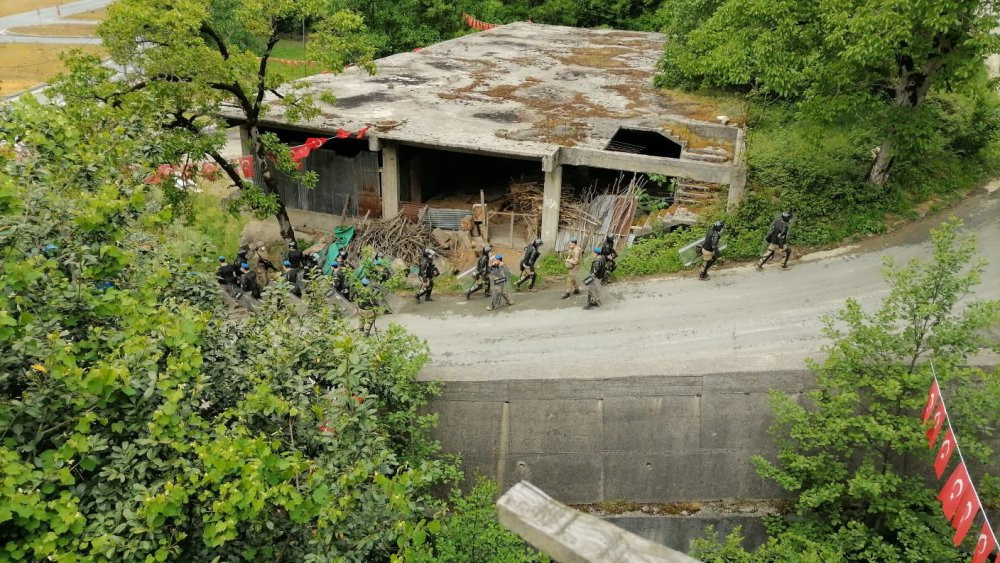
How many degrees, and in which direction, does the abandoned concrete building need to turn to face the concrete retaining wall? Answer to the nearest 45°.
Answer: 0° — it already faces it

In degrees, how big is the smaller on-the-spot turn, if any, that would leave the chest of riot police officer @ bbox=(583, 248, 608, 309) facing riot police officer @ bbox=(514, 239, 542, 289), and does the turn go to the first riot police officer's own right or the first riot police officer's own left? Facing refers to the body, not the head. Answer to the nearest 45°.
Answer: approximately 45° to the first riot police officer's own right

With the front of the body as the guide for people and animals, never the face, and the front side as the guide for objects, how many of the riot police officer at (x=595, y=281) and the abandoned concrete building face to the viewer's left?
1

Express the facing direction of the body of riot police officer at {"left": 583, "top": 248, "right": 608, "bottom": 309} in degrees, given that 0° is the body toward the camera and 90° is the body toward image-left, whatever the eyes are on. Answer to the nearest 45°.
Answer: approximately 90°

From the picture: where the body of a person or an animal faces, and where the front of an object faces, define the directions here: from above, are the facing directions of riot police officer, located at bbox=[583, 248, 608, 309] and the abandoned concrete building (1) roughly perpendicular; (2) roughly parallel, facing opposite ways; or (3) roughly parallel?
roughly perpendicular

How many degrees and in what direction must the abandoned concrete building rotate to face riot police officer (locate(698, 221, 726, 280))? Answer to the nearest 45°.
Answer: approximately 45° to its left

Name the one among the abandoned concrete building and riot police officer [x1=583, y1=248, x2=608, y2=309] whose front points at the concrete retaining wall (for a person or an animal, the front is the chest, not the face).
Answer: the abandoned concrete building

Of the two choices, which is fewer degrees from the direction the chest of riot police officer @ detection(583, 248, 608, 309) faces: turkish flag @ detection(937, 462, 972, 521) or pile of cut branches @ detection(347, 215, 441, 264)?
the pile of cut branches

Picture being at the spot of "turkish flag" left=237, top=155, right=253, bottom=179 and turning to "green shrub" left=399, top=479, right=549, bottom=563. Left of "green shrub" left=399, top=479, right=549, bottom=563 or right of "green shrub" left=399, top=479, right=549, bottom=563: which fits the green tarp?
left

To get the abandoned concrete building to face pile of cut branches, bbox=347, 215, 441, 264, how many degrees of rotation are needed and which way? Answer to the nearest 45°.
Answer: approximately 45° to its right

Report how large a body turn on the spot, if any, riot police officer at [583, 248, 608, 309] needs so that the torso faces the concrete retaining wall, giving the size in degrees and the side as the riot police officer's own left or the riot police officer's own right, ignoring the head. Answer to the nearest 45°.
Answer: approximately 90° to the riot police officer's own left

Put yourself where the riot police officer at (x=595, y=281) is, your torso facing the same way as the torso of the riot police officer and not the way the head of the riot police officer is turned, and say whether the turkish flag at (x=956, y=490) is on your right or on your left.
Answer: on your left
